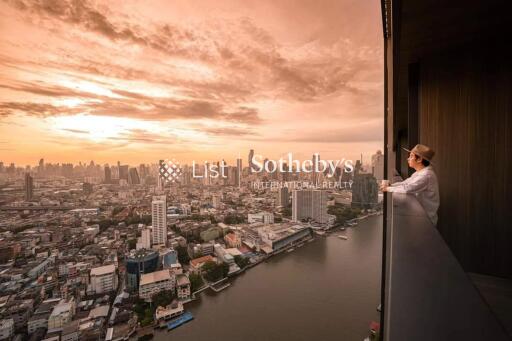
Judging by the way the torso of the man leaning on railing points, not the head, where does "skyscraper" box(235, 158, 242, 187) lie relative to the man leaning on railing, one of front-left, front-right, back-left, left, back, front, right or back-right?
front-right

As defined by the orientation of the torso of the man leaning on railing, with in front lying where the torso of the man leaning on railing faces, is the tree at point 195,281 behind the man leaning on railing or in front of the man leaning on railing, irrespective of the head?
in front

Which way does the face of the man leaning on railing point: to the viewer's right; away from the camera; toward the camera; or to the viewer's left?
to the viewer's left

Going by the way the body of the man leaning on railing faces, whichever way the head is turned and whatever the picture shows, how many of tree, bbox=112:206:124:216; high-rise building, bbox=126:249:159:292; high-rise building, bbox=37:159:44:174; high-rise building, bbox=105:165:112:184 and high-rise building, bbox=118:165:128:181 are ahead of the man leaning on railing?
5

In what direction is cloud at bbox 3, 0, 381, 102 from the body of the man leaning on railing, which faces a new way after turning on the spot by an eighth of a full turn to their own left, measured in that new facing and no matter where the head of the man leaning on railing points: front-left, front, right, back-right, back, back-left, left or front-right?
right

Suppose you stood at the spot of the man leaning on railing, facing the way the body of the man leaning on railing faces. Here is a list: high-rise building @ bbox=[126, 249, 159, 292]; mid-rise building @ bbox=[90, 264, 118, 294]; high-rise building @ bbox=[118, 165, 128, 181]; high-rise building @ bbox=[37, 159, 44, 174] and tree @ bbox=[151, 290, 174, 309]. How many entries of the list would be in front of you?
5

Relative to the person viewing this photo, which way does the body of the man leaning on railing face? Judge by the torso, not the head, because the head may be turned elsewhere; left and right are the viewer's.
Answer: facing to the left of the viewer

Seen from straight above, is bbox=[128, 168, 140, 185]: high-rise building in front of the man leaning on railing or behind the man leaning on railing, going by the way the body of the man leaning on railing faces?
in front

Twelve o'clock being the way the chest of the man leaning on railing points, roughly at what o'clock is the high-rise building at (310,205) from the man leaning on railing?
The high-rise building is roughly at 2 o'clock from the man leaning on railing.

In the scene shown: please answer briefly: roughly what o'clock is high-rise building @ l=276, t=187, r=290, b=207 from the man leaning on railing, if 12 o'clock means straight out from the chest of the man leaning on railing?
The high-rise building is roughly at 2 o'clock from the man leaning on railing.

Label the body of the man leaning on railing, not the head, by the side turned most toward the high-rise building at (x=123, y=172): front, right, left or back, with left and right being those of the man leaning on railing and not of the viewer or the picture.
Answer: front

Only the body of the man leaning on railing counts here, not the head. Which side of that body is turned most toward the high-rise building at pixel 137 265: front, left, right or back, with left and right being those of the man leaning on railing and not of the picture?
front
